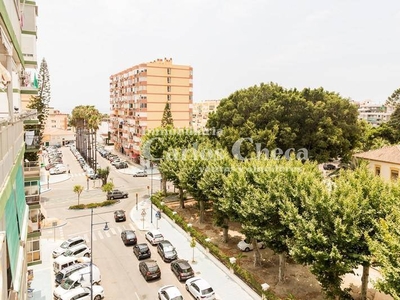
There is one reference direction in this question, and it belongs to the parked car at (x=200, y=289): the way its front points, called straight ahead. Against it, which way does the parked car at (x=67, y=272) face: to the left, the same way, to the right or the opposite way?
to the left

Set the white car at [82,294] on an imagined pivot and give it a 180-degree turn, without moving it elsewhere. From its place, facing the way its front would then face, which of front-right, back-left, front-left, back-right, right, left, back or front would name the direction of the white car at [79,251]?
front-left

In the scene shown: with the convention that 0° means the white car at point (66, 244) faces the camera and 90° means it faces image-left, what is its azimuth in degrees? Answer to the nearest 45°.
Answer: approximately 45°

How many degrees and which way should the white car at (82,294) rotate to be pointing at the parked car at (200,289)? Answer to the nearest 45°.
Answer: approximately 135° to its left

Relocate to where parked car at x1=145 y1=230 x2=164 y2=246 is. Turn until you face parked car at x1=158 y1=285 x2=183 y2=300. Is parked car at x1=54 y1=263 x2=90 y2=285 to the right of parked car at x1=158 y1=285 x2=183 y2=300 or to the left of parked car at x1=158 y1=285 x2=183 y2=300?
right

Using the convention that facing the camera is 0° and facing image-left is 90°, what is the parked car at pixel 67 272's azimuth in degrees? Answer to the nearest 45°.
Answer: approximately 45°

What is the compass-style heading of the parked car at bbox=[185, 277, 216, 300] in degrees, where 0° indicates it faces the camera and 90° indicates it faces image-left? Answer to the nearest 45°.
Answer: approximately 135°

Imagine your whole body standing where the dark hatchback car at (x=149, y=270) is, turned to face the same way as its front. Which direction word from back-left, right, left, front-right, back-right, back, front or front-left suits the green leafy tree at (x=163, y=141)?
front-right
